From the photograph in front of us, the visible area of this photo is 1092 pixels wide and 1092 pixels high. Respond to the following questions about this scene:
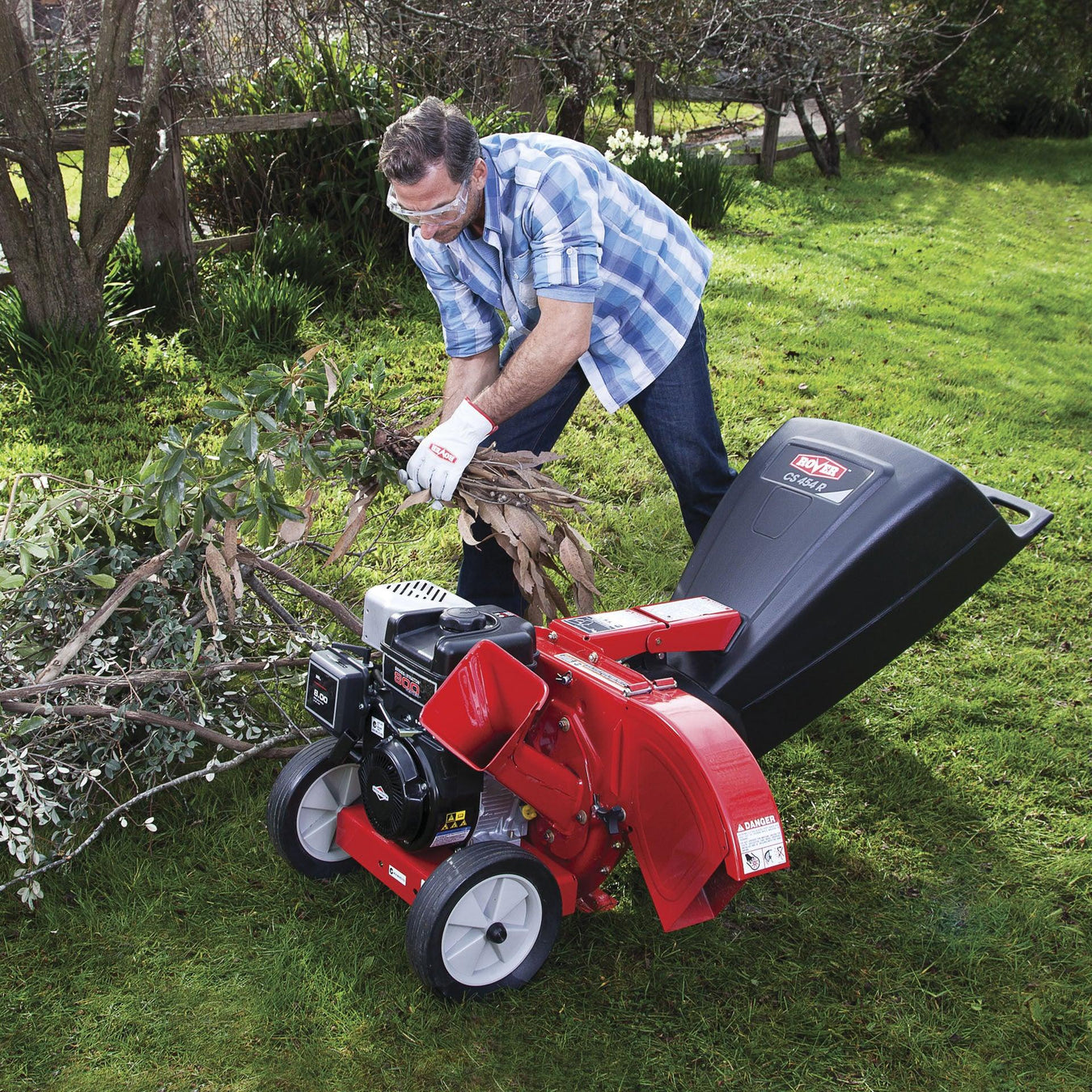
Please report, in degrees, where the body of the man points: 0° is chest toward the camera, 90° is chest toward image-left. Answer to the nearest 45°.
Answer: approximately 45°

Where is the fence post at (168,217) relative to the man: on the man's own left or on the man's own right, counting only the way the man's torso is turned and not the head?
on the man's own right

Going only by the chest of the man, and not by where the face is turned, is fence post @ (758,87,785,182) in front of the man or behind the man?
behind

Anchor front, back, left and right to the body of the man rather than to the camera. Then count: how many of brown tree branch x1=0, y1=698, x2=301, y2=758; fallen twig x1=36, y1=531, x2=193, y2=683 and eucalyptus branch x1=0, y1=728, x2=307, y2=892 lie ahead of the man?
3

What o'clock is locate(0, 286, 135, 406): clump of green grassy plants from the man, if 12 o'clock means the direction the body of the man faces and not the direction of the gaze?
The clump of green grassy plants is roughly at 3 o'clock from the man.

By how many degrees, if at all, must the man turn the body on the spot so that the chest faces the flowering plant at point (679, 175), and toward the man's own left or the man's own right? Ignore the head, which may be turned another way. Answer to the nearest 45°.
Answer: approximately 135° to the man's own right

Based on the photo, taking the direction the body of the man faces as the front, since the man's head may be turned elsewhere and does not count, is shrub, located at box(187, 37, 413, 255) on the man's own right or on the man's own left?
on the man's own right

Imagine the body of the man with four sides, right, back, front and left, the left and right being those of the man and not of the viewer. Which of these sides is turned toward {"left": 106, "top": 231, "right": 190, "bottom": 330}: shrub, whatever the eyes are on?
right

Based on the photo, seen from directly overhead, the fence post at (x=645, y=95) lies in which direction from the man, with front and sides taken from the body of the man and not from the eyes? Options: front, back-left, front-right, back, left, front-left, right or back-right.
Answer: back-right

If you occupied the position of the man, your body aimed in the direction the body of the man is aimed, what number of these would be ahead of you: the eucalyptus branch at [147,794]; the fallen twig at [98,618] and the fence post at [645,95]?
2

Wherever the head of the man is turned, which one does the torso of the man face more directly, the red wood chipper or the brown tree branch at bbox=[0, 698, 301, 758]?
the brown tree branch

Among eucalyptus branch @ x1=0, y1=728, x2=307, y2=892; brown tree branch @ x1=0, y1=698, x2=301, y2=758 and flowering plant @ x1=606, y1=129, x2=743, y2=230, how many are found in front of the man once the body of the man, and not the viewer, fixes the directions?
2
